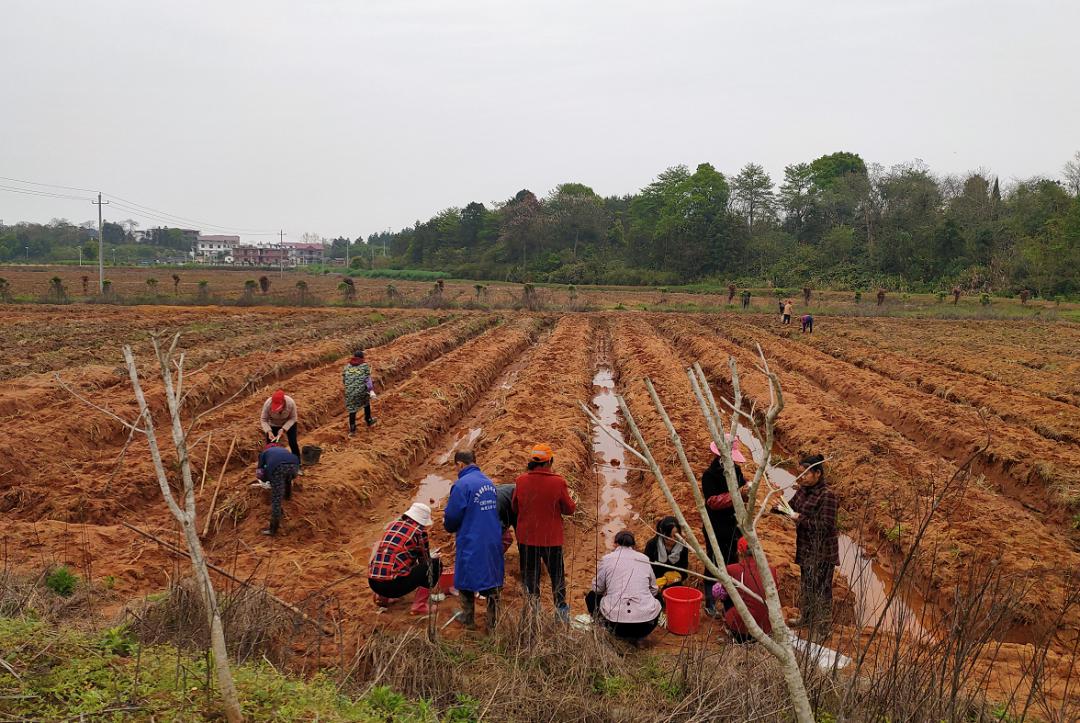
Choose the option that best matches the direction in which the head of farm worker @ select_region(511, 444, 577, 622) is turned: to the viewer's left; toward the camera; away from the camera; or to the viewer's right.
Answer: away from the camera

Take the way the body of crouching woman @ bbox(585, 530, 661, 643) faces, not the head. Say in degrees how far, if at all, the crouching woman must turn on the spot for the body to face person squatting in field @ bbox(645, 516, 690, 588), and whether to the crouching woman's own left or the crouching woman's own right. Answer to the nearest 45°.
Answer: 0° — they already face them

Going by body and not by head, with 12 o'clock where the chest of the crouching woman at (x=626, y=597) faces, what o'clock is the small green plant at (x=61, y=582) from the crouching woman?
The small green plant is roughly at 9 o'clock from the crouching woman.

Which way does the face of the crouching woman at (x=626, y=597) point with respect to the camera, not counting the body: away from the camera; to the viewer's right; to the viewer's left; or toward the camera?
away from the camera

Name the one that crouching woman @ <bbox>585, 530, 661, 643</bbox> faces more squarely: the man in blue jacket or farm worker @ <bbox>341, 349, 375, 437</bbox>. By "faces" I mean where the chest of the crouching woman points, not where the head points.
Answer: the farm worker

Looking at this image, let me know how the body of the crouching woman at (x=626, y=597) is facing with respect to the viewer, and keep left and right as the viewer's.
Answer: facing away from the viewer

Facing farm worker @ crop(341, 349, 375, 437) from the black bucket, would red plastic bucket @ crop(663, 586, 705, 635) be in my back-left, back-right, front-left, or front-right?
back-right

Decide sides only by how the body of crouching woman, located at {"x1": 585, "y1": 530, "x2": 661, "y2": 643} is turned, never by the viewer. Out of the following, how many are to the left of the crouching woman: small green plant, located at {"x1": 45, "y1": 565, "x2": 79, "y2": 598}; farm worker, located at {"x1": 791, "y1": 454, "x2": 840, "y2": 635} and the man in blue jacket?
2

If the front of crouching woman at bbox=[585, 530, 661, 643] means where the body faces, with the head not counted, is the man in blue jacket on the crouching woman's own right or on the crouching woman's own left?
on the crouching woman's own left

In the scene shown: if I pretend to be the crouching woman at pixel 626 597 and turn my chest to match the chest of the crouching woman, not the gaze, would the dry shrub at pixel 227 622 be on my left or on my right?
on my left

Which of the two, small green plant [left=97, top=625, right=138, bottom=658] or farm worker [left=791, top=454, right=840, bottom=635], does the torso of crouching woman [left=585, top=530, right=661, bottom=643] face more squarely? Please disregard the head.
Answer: the farm worker
